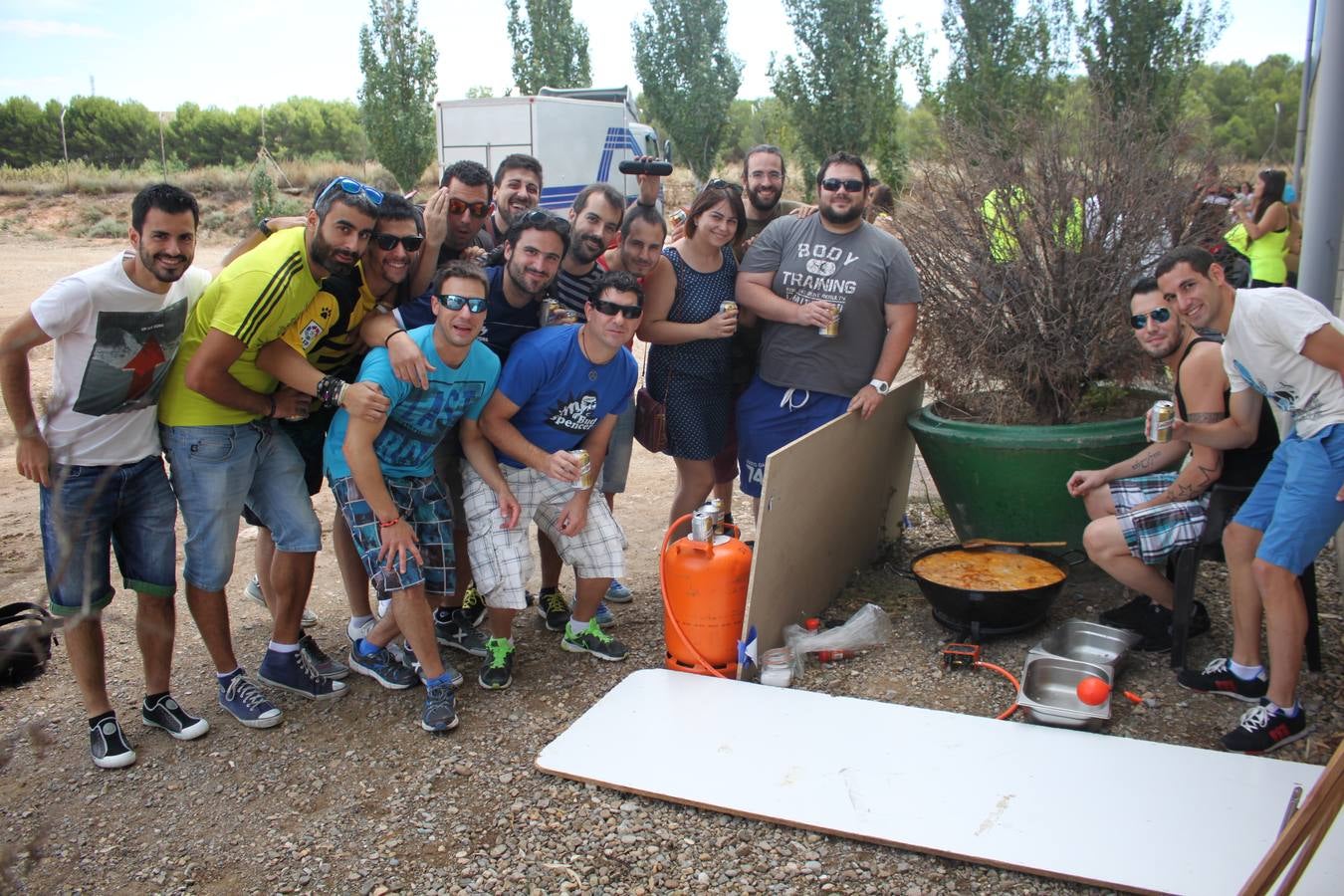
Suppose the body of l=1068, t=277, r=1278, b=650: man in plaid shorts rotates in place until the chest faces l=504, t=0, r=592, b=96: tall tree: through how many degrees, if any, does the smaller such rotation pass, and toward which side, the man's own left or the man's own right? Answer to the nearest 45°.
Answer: approximately 45° to the man's own right

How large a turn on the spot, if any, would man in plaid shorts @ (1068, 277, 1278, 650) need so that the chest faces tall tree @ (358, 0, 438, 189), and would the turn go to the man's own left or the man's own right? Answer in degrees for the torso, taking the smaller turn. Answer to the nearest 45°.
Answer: approximately 45° to the man's own right

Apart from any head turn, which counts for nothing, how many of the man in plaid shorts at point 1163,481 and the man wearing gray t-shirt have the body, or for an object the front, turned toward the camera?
1

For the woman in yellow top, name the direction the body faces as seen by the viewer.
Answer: to the viewer's left

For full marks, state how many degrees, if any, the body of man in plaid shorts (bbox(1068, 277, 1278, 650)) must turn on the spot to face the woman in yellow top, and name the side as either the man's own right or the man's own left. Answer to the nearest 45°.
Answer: approximately 90° to the man's own right

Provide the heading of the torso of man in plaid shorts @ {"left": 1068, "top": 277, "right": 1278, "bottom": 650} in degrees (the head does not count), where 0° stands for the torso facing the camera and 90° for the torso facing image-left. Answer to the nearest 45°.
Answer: approximately 90°
